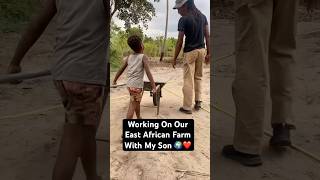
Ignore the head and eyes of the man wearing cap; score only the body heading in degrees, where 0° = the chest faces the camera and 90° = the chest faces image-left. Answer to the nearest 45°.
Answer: approximately 135°
